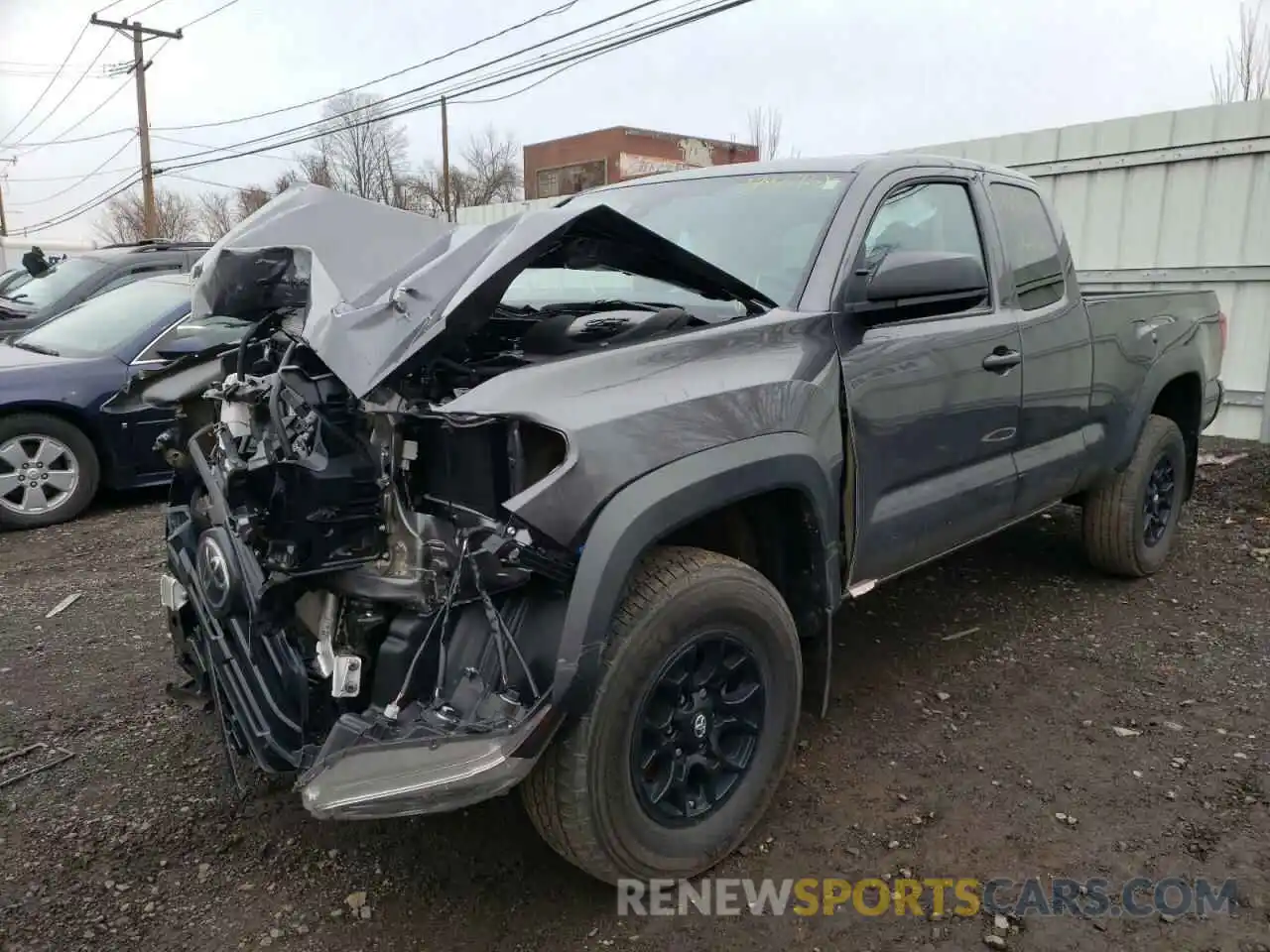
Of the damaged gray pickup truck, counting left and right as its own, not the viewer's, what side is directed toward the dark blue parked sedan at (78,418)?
right

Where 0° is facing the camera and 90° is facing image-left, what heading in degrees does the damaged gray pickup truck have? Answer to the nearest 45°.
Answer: approximately 45°

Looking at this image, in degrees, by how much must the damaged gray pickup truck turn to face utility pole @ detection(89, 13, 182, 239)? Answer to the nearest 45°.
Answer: approximately 90° to its right

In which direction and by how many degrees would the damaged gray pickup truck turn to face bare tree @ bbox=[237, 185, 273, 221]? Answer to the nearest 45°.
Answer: approximately 90° to its right

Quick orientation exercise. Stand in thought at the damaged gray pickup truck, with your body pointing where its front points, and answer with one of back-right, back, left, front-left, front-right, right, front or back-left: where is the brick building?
back-right
